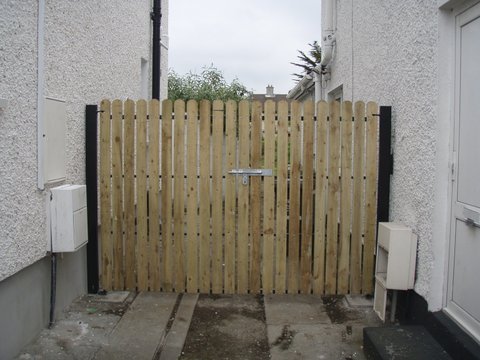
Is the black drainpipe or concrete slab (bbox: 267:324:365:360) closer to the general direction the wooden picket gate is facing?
the concrete slab

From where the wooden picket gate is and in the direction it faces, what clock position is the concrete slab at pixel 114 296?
The concrete slab is roughly at 3 o'clock from the wooden picket gate.

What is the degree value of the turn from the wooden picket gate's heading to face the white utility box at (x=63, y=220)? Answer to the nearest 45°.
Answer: approximately 45° to its right

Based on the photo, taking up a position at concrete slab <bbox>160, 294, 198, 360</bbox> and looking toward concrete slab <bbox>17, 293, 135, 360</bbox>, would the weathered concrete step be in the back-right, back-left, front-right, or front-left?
back-left

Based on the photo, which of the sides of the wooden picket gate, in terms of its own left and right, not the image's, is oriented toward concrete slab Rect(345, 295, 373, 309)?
left

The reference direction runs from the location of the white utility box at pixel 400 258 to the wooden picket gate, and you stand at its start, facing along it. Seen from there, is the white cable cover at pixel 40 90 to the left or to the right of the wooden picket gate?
left

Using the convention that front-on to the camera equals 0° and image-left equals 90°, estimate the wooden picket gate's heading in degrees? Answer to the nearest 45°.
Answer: approximately 0°

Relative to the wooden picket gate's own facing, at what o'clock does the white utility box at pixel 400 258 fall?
The white utility box is roughly at 10 o'clock from the wooden picket gate.

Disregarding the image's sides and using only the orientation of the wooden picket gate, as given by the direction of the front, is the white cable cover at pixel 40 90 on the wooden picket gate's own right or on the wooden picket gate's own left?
on the wooden picket gate's own right
